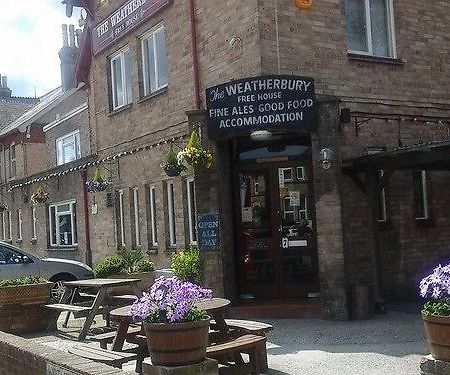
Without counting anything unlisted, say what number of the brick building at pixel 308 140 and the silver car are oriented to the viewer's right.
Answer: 1

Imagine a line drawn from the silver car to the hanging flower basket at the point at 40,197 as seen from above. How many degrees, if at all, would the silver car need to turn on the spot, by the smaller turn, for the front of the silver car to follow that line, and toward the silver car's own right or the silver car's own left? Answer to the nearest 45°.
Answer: approximately 90° to the silver car's own left

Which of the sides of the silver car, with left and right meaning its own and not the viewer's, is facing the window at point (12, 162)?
left

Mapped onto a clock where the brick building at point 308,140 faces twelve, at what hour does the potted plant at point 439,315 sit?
The potted plant is roughly at 12 o'clock from the brick building.

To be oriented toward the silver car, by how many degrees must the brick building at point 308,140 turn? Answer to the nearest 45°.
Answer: approximately 135° to its right

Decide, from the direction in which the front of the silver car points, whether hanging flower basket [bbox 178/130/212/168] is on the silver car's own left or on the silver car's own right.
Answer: on the silver car's own right

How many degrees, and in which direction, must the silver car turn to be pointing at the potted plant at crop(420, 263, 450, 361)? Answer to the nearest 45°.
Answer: approximately 90° to its right

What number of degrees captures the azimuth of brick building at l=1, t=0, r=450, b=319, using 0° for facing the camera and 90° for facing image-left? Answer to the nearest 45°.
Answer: approximately 0°

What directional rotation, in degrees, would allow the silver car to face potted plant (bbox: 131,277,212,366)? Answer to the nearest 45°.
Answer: approximately 90° to its right

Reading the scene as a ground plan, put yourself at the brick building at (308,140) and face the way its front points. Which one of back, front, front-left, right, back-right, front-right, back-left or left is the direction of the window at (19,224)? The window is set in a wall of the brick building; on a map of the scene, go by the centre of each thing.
back-right

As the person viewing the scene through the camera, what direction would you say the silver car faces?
facing to the right of the viewer

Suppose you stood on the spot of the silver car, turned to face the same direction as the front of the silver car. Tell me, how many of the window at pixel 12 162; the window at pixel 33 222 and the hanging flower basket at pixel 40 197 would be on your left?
3

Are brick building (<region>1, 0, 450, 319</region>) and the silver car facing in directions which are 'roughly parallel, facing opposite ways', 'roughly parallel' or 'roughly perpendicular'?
roughly perpendicular
